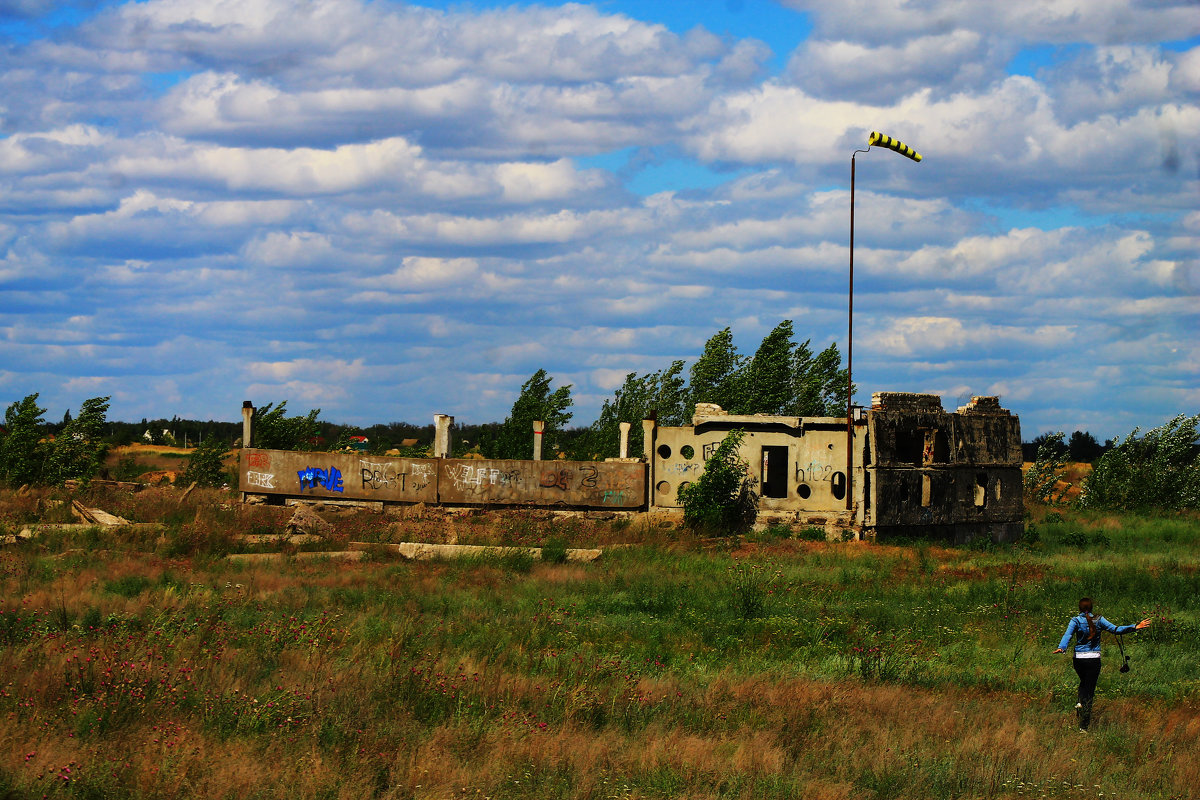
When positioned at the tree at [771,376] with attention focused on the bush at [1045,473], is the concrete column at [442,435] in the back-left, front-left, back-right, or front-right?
back-right

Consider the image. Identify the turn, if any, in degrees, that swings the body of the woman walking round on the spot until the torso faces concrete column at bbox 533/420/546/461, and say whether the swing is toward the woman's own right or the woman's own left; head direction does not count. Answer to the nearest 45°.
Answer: approximately 45° to the woman's own left

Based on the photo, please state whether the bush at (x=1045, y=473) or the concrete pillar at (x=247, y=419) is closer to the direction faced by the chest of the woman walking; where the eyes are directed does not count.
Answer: the bush

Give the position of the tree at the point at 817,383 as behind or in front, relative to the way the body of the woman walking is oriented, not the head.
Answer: in front

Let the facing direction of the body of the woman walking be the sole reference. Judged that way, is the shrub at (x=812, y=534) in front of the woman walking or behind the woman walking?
in front

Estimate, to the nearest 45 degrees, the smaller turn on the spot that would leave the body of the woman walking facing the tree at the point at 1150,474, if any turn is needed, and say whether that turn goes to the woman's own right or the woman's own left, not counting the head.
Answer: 0° — they already face it

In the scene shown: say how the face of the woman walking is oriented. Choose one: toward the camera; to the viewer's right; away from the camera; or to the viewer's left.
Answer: away from the camera

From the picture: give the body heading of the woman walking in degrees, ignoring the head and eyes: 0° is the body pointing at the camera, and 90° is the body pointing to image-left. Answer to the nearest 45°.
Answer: approximately 180°

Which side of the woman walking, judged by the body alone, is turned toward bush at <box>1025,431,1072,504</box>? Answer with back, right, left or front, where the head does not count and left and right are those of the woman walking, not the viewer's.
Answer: front

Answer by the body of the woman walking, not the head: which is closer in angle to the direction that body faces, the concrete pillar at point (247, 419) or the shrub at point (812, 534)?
the shrub

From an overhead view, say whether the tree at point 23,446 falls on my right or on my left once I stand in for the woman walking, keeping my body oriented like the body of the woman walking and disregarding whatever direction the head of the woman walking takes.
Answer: on my left

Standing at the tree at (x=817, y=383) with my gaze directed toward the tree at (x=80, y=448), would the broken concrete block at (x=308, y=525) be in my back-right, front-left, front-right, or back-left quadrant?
front-left
